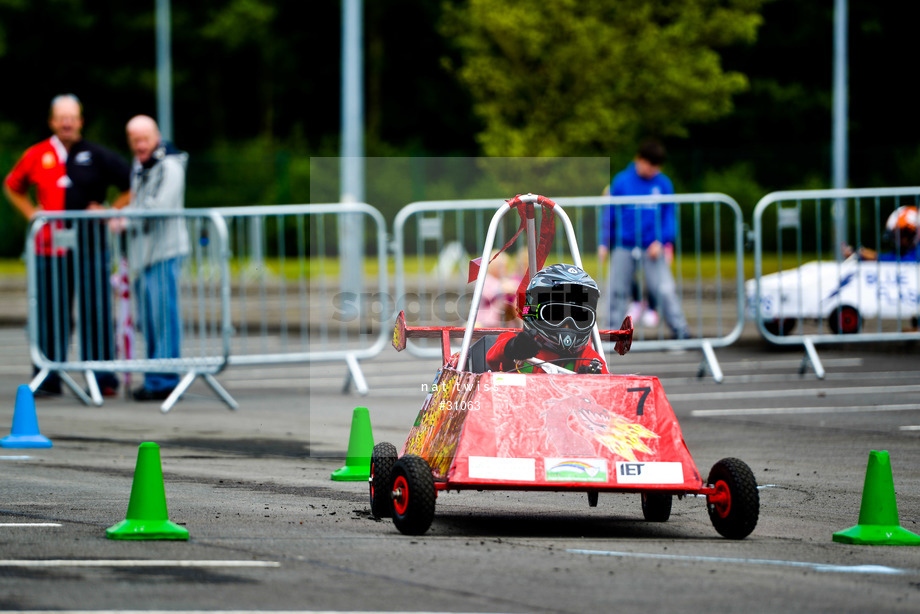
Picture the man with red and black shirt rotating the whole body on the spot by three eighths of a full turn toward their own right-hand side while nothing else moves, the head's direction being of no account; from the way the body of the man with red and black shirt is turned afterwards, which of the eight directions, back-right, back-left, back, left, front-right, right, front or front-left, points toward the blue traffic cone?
back-left

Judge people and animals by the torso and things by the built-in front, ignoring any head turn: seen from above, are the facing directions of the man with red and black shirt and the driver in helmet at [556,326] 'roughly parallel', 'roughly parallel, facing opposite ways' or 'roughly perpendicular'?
roughly parallel

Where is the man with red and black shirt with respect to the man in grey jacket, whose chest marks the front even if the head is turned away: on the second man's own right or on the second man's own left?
on the second man's own right

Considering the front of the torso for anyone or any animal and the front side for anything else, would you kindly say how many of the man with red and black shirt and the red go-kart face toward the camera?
2

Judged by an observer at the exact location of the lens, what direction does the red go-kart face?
facing the viewer

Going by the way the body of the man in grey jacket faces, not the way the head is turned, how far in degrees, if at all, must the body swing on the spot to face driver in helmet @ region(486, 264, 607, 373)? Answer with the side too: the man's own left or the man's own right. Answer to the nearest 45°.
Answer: approximately 45° to the man's own left

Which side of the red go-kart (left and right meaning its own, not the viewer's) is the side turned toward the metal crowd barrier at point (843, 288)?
back

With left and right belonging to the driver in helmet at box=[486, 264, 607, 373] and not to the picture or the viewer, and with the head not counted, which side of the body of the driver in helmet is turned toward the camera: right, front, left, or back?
front

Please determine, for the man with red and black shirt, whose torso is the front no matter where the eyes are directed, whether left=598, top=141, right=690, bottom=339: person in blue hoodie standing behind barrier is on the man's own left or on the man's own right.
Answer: on the man's own left

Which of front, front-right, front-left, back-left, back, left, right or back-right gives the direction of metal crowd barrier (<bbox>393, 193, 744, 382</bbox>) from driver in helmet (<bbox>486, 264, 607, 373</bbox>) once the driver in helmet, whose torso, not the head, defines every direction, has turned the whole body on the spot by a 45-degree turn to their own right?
back-right
